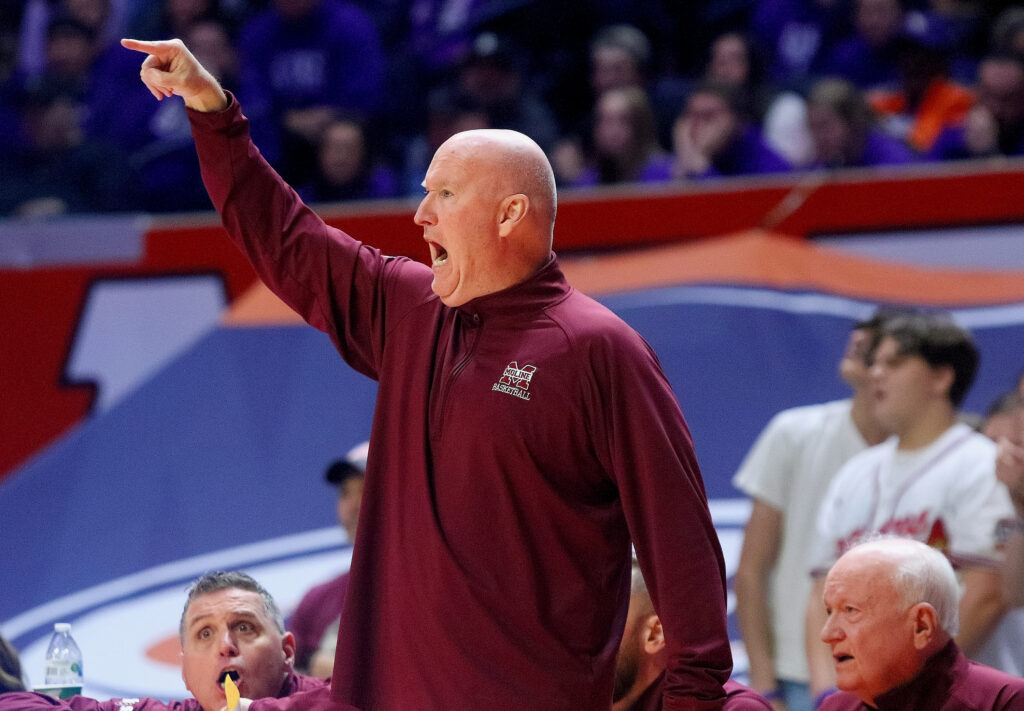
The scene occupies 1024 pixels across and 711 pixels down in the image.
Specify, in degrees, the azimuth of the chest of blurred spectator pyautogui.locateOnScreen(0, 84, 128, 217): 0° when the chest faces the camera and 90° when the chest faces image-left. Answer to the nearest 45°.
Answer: approximately 0°

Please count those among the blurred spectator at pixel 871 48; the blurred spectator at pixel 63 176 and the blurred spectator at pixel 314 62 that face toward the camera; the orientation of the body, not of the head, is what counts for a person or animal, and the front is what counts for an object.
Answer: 3

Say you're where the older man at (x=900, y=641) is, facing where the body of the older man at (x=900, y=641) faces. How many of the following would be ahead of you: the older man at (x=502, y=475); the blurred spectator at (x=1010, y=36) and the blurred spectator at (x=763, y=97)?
1

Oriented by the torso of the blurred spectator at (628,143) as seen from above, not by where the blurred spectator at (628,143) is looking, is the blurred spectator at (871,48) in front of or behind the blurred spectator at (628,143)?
behind

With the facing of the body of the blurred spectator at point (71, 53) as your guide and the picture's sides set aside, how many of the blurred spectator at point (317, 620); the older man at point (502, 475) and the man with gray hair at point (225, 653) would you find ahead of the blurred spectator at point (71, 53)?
3

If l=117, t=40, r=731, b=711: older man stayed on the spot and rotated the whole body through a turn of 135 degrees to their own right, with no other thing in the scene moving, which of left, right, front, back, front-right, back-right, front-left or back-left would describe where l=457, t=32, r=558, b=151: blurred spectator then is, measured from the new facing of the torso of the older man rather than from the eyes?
front

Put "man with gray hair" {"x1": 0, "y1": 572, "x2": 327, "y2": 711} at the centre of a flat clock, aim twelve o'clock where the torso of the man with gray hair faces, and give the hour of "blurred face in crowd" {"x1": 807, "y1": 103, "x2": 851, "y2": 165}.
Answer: The blurred face in crowd is roughly at 6 o'clock from the man with gray hair.

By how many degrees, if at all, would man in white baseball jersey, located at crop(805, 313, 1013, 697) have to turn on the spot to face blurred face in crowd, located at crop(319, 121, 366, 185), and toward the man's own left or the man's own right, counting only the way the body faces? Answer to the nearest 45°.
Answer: approximately 90° to the man's own right

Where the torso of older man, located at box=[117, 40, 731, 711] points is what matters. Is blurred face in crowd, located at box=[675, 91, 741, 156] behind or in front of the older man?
behind

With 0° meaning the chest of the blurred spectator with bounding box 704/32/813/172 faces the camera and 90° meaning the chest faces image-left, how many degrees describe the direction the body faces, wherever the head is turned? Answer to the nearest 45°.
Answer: approximately 45°

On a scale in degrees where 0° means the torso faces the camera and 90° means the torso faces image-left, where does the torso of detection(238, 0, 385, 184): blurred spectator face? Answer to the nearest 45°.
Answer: approximately 0°
